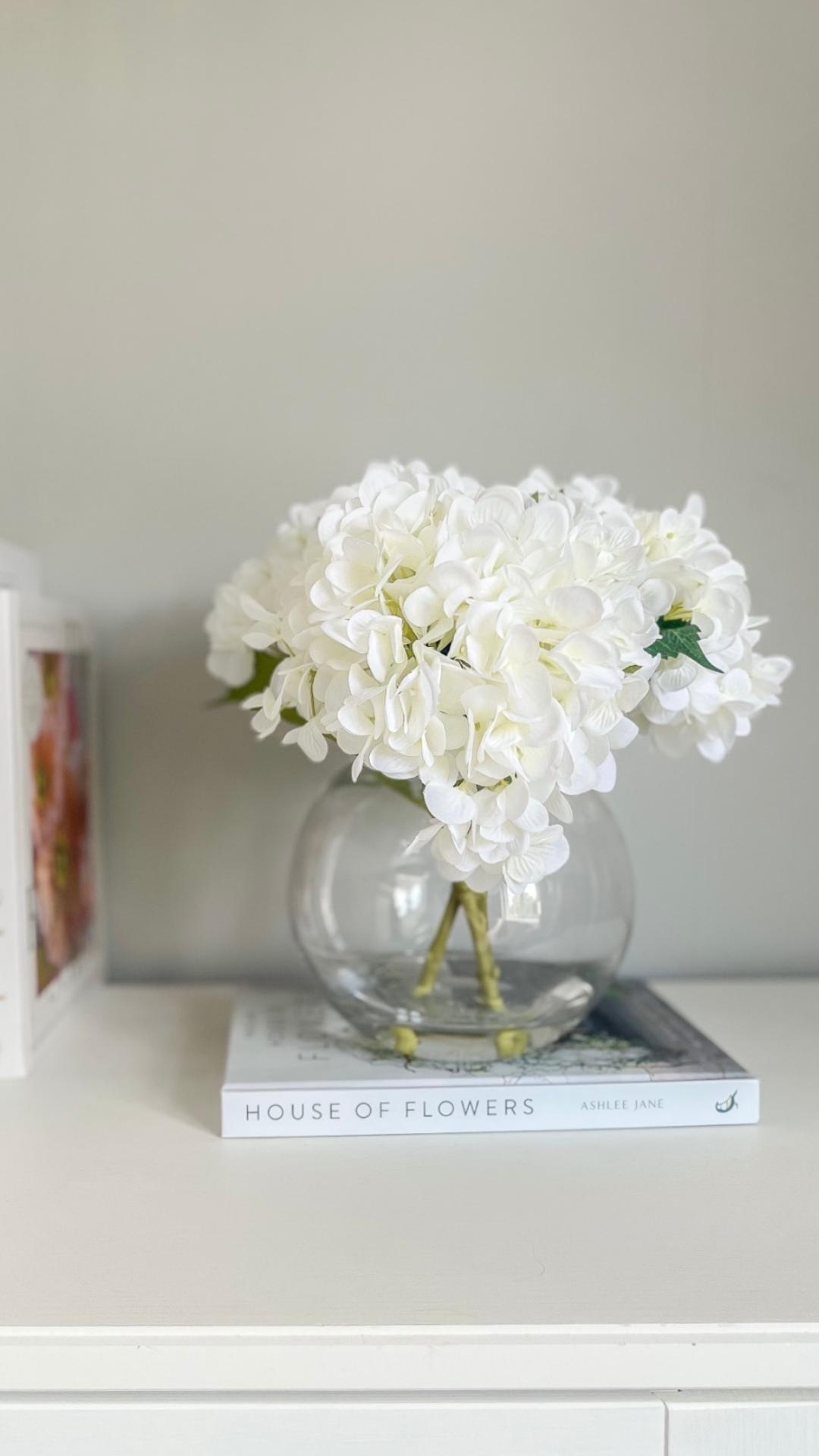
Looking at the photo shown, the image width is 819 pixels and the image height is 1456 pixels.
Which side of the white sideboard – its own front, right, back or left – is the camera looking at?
front
